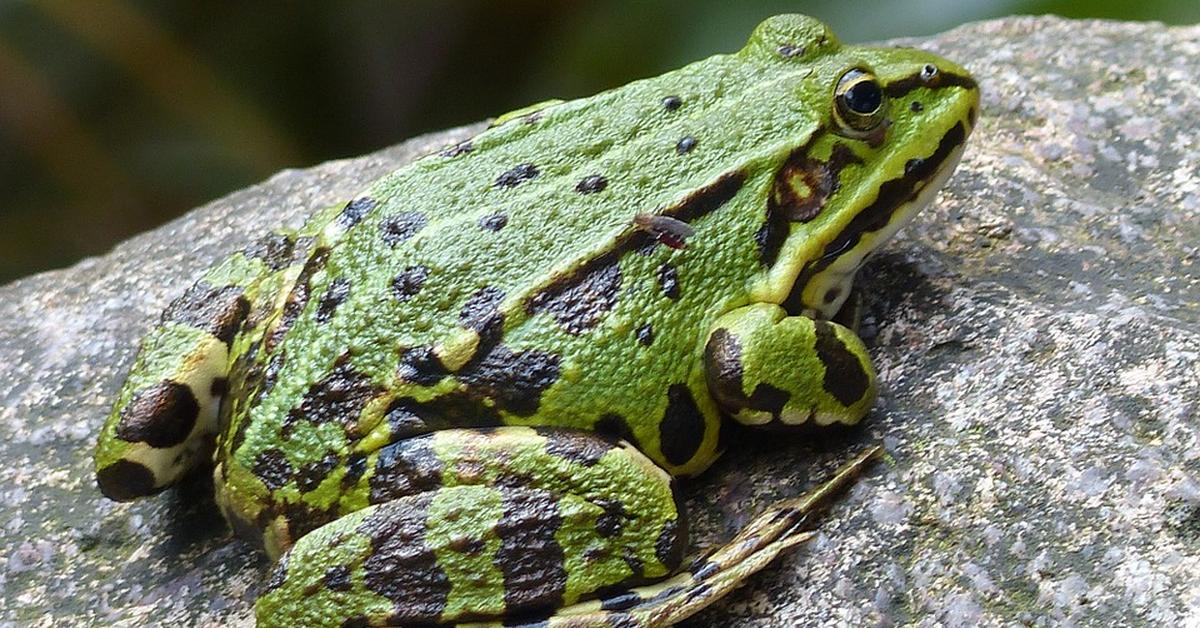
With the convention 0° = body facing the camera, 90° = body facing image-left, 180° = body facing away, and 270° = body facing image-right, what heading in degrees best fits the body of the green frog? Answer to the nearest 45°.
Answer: approximately 225°
